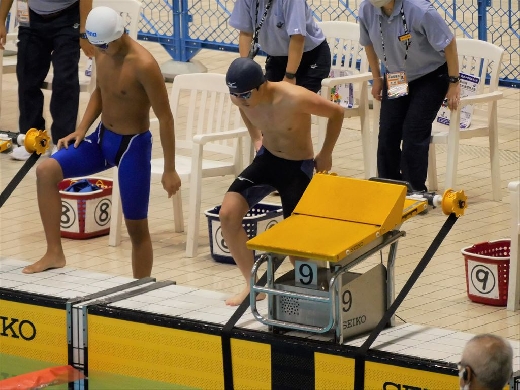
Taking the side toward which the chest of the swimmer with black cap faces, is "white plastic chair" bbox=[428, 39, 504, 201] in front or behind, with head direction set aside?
behind

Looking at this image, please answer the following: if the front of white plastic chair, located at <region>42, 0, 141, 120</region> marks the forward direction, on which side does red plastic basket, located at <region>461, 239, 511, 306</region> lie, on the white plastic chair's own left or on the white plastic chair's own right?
on the white plastic chair's own left

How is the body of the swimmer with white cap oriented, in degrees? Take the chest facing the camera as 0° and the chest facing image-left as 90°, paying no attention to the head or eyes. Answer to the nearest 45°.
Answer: approximately 45°

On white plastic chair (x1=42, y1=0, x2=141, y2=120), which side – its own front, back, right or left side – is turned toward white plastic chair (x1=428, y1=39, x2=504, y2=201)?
left

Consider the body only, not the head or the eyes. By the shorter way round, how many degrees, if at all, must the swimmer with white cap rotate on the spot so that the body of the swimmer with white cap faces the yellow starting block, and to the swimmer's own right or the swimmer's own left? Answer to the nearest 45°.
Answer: approximately 90° to the swimmer's own left
